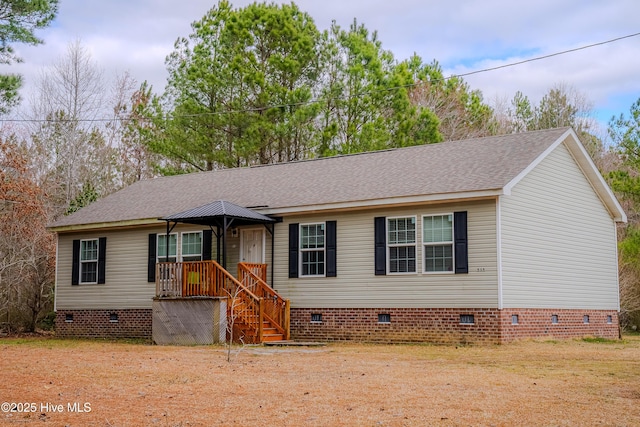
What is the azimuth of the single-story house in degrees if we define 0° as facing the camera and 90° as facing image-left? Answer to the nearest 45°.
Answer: approximately 45°
